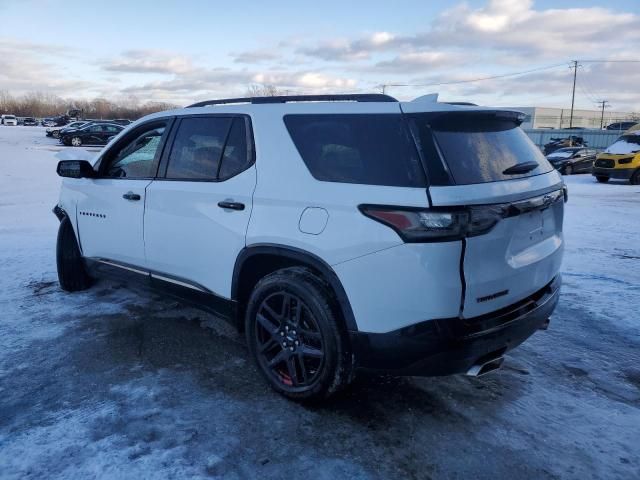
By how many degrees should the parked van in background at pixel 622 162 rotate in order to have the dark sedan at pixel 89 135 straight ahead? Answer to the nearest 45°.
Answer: approximately 45° to its right

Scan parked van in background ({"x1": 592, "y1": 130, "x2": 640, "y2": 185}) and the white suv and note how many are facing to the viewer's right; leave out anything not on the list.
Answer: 0

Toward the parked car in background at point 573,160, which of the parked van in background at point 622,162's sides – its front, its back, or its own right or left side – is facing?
right

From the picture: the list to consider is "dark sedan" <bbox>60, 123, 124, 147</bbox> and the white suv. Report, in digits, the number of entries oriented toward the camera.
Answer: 0

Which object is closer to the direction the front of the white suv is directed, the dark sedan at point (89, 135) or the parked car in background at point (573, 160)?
the dark sedan

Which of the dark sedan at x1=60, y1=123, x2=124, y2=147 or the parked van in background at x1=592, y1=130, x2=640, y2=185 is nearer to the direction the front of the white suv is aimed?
the dark sedan

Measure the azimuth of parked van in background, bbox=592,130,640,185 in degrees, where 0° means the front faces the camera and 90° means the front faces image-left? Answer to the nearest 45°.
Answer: approximately 45°

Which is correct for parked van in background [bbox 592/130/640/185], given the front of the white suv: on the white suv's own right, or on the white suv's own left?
on the white suv's own right

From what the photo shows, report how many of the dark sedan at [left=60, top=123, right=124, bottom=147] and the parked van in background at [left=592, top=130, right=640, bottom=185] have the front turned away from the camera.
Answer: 0

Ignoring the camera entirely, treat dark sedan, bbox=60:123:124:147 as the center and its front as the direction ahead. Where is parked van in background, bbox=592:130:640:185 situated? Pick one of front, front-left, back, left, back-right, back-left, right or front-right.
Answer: back-left

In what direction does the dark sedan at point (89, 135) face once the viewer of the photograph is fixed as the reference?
facing to the left of the viewer

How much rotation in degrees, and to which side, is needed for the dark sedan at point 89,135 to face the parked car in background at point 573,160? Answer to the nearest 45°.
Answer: approximately 135° to its left

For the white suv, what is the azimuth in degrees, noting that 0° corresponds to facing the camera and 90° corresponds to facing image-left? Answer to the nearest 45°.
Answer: approximately 135°
